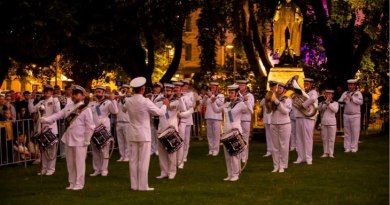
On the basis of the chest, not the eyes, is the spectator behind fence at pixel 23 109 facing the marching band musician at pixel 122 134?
yes

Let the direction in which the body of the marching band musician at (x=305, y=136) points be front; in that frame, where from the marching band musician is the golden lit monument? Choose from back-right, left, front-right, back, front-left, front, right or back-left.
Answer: back-right

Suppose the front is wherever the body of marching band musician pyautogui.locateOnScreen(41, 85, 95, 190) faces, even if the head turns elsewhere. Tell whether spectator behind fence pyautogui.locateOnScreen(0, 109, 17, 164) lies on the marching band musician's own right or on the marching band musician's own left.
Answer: on the marching band musician's own right

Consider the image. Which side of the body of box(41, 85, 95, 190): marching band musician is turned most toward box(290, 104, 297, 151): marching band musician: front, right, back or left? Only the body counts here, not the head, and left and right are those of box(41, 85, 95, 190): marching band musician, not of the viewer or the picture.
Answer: back

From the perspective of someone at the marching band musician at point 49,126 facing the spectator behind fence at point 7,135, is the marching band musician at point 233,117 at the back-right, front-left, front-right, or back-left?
back-right

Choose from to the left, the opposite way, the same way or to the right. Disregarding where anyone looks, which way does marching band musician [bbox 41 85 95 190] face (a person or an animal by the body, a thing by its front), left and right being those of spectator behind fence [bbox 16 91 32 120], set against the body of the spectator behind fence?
to the right

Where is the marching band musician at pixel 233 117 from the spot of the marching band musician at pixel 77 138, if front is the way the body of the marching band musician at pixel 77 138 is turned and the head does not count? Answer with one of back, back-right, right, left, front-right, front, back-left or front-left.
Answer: back-left

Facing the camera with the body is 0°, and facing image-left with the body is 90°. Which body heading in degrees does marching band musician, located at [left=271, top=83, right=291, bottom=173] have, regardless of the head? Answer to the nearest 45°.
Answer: approximately 45°

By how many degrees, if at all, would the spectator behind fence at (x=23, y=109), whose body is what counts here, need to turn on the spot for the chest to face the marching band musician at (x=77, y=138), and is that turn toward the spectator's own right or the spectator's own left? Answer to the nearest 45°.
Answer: approximately 45° to the spectator's own right

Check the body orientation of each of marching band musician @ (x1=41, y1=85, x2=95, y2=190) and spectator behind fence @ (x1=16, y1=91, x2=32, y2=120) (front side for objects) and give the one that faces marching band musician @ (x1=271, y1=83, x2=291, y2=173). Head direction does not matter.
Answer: the spectator behind fence
